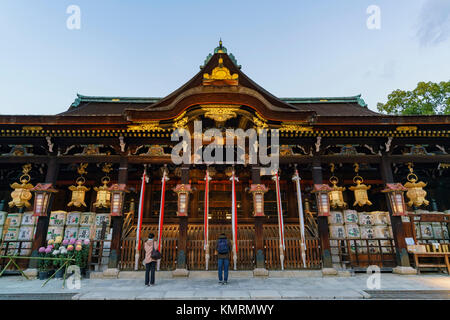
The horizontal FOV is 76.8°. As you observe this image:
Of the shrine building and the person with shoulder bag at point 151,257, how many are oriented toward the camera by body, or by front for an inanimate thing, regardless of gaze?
1

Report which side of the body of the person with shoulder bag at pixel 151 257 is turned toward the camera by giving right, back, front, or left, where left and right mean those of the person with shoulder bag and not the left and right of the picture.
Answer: back

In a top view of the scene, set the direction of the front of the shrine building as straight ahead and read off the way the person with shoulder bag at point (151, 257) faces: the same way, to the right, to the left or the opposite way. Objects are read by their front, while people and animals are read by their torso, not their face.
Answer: the opposite way

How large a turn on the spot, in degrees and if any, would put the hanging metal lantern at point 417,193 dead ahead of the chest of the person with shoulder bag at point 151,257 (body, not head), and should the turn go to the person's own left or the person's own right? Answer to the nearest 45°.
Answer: approximately 90° to the person's own right

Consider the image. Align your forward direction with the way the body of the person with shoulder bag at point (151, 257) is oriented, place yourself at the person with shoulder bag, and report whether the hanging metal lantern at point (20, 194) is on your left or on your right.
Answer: on your left

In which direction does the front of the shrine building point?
toward the camera

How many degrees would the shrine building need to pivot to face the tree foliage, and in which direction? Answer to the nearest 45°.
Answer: approximately 135° to its left

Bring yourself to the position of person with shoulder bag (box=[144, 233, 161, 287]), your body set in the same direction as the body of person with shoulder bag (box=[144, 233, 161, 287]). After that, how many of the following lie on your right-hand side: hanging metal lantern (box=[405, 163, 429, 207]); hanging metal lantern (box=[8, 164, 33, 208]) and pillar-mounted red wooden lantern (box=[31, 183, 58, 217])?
1
